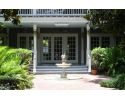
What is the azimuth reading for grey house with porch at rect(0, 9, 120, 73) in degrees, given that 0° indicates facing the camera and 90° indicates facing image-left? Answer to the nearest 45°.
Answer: approximately 0°

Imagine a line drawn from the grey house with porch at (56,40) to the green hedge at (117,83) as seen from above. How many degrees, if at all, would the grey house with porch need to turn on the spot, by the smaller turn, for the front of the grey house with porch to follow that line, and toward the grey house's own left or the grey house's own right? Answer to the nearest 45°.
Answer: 0° — it already faces it

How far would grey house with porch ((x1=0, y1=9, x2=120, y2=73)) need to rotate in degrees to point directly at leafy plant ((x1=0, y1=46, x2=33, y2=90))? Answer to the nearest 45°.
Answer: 0° — it already faces it

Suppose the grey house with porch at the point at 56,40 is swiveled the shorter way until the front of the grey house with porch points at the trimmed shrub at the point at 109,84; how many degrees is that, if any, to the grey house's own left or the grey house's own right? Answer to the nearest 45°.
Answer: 0° — it already faces it
